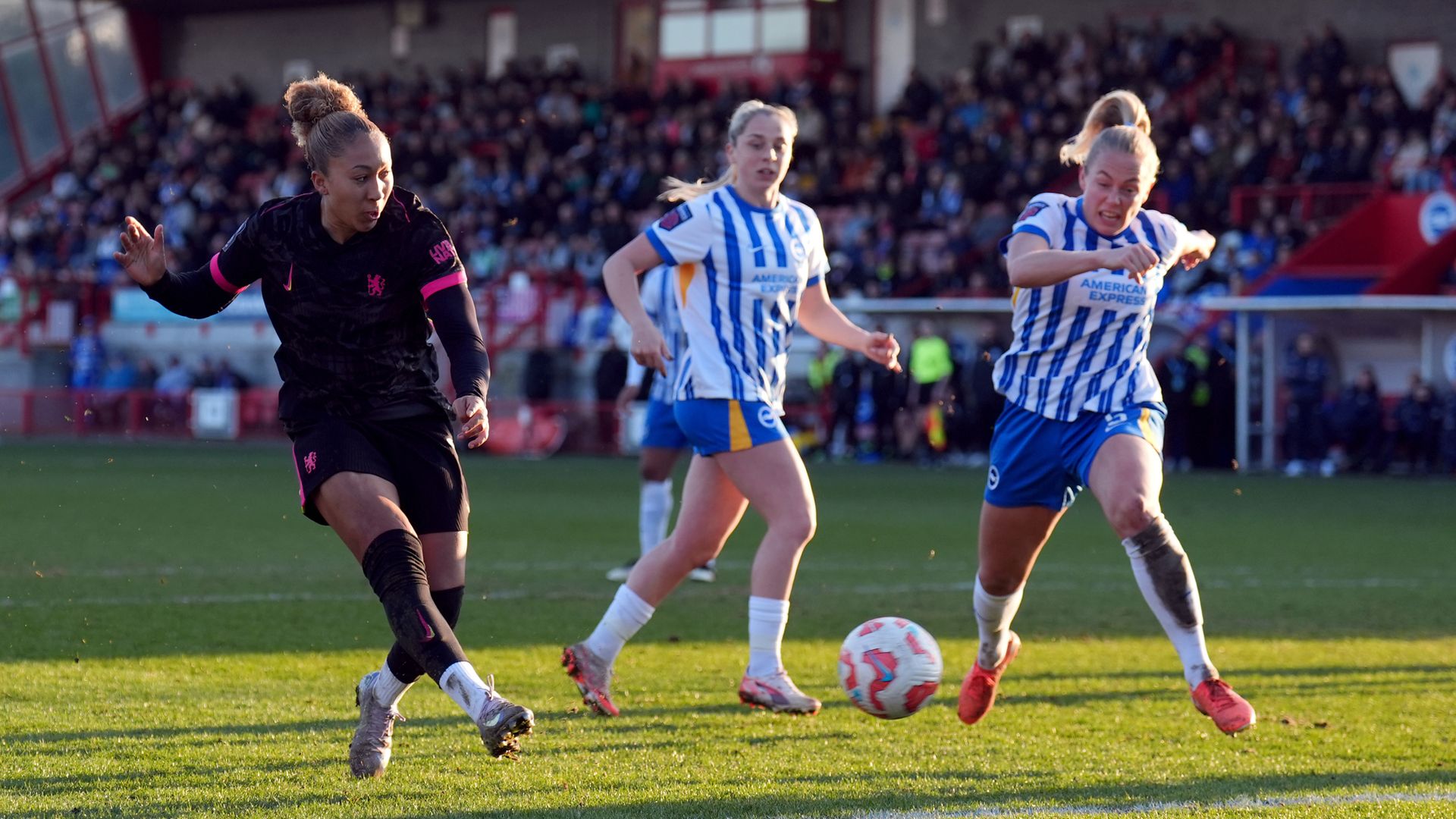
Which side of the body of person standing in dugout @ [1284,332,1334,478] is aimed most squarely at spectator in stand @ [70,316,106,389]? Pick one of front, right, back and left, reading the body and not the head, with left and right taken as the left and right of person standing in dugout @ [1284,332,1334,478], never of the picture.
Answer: right

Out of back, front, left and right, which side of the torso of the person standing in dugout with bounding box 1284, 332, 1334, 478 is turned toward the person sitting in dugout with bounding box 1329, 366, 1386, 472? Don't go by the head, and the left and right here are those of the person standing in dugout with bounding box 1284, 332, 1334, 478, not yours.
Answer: left

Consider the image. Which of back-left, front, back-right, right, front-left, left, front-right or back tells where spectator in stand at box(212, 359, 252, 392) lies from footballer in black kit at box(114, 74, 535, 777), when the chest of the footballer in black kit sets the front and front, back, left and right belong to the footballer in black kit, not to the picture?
back

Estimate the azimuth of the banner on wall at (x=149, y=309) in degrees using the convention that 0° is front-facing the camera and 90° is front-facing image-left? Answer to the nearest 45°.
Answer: approximately 0°

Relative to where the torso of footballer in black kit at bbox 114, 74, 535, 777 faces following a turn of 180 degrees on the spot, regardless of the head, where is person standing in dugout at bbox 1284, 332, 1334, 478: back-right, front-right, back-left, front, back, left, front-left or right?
front-right

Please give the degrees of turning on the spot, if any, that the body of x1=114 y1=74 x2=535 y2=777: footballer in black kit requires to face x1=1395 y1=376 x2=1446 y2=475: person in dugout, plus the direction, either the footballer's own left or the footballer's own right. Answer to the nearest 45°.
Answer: approximately 135° to the footballer's own left

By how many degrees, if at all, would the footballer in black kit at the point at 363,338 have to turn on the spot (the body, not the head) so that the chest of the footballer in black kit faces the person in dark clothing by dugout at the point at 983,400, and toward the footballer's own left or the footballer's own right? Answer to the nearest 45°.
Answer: approximately 135° to the footballer's own left

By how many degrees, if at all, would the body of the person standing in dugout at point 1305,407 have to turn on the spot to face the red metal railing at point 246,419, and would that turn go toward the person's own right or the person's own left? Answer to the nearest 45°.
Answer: approximately 90° to the person's own right
